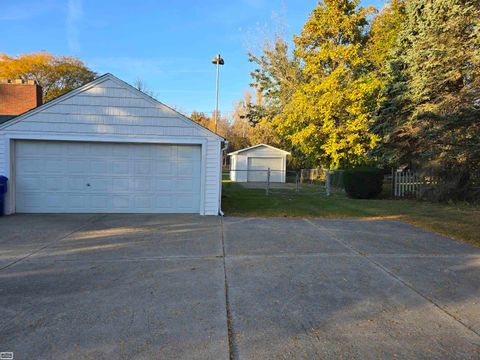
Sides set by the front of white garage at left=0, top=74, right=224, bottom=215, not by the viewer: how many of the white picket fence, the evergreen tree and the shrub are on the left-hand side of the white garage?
3

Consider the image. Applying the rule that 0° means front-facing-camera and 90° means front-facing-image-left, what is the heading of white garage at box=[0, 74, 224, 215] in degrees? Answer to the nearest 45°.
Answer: approximately 0°

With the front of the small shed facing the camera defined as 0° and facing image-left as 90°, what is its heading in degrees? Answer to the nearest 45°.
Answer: approximately 0°

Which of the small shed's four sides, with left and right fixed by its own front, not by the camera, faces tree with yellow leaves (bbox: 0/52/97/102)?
right

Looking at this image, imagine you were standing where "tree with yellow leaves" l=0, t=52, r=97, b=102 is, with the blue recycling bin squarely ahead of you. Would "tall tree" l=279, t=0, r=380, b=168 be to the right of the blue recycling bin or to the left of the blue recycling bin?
left

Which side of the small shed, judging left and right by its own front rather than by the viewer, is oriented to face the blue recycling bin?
front

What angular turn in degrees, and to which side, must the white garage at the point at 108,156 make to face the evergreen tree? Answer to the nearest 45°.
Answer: approximately 90° to its left

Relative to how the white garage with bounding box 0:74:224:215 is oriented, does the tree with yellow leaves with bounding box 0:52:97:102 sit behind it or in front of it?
behind

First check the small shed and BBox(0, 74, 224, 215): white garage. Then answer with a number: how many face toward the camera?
2

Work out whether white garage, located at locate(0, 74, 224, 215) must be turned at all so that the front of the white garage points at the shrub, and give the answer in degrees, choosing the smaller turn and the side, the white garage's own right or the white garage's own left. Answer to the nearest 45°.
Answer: approximately 90° to the white garage's own left

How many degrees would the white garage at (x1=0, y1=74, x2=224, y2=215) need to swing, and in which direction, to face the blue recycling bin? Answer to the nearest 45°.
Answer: approximately 90° to its right
